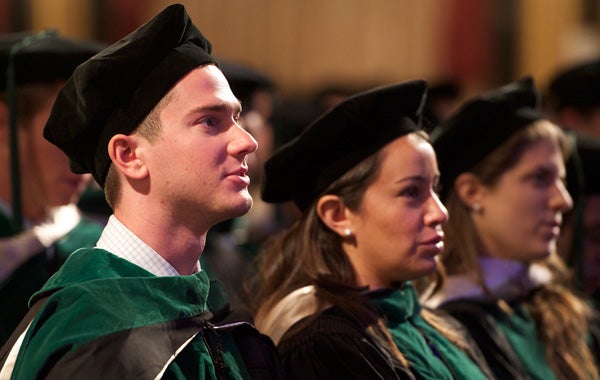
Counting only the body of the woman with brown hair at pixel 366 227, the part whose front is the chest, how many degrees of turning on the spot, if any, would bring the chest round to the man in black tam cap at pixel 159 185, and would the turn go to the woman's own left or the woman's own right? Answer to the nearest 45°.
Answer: approximately 90° to the woman's own right

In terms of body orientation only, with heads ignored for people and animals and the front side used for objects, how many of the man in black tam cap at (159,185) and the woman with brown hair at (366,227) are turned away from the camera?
0

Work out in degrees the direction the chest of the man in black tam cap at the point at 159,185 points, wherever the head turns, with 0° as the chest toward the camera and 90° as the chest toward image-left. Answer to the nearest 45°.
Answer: approximately 270°

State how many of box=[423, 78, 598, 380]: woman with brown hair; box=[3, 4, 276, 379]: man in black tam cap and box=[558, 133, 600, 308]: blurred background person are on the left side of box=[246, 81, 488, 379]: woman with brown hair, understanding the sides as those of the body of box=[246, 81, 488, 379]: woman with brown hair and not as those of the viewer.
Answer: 2

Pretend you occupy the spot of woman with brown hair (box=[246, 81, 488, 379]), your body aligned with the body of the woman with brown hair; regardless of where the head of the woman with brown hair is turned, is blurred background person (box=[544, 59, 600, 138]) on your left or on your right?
on your left

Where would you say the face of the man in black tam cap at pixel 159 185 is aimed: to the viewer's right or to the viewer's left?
to the viewer's right

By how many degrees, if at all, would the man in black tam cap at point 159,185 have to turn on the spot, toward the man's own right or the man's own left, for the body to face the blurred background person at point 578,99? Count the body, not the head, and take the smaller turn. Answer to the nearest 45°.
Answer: approximately 45° to the man's own left

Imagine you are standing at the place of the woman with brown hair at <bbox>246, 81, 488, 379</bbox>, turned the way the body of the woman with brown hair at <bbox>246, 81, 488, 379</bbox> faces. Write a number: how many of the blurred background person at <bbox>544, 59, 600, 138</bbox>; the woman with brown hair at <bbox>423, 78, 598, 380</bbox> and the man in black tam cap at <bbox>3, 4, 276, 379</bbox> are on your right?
1

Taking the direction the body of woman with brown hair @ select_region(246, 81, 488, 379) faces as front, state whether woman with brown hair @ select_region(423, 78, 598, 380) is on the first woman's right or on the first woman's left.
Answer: on the first woman's left

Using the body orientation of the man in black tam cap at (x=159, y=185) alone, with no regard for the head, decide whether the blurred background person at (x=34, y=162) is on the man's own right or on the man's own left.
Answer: on the man's own left

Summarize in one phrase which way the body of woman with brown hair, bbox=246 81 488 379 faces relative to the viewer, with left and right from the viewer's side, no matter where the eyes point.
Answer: facing the viewer and to the right of the viewer

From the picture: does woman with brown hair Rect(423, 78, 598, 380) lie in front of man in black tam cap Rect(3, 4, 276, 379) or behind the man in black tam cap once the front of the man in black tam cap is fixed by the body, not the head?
in front
